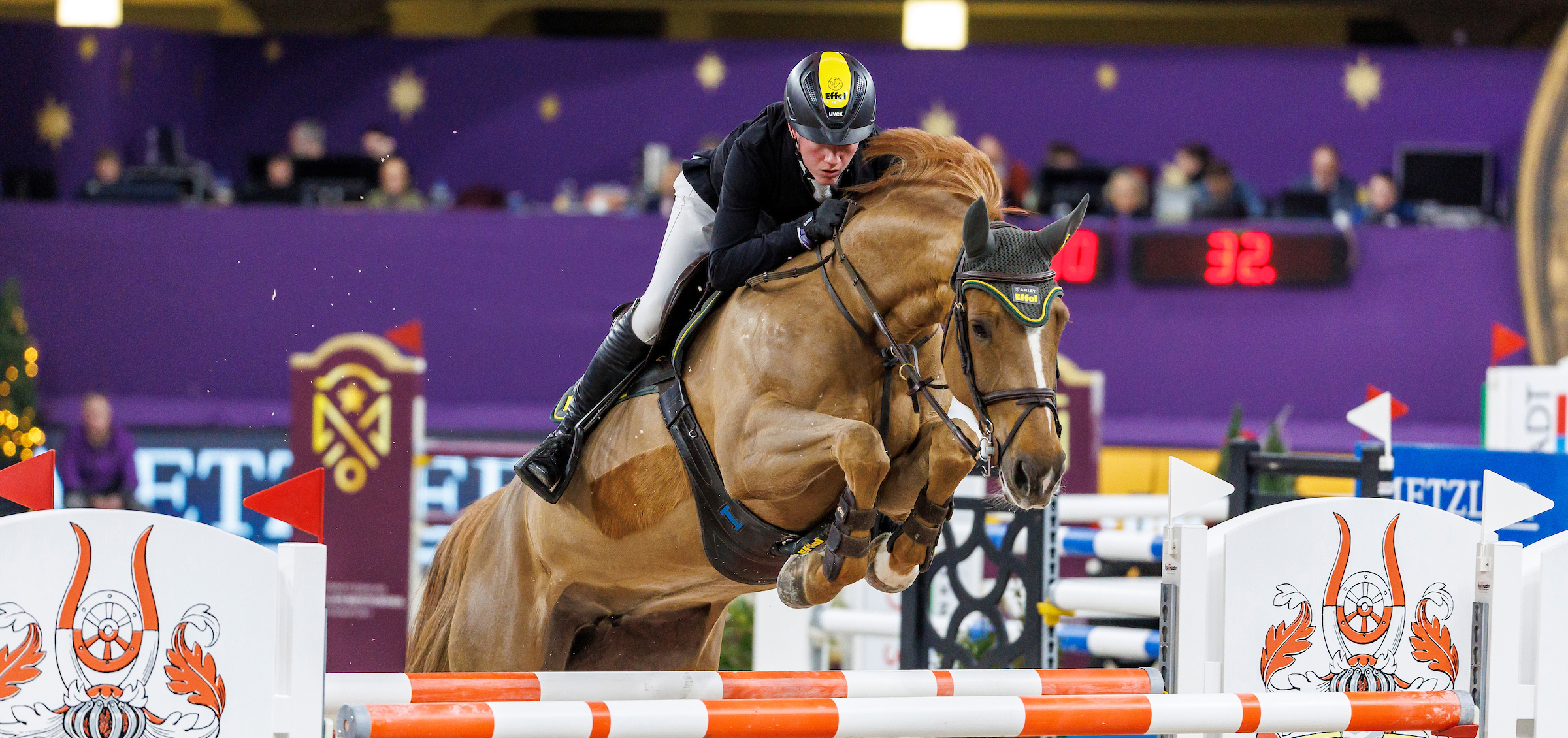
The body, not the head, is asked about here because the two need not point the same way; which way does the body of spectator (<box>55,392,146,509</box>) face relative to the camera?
toward the camera

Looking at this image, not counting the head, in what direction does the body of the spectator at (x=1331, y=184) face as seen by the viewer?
toward the camera

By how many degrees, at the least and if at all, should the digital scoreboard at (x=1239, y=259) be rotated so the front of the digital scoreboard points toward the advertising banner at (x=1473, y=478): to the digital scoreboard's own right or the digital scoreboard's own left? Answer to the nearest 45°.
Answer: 0° — it already faces it

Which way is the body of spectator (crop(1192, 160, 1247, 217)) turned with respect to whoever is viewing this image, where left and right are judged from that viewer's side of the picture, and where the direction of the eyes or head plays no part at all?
facing the viewer

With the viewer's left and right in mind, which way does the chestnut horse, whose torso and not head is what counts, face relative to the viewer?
facing the viewer and to the right of the viewer

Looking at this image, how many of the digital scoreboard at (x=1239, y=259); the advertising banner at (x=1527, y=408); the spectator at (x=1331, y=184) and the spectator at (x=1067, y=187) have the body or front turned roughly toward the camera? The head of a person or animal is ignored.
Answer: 4

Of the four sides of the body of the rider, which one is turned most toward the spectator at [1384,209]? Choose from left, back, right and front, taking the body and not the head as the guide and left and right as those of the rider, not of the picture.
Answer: left

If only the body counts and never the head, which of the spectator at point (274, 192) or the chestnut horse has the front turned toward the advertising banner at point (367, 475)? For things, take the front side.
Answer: the spectator

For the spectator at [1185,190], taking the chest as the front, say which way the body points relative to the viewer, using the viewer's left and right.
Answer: facing the viewer and to the left of the viewer

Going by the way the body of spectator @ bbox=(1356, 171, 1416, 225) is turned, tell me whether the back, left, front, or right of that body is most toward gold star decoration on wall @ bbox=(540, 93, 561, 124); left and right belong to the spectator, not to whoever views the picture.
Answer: right
